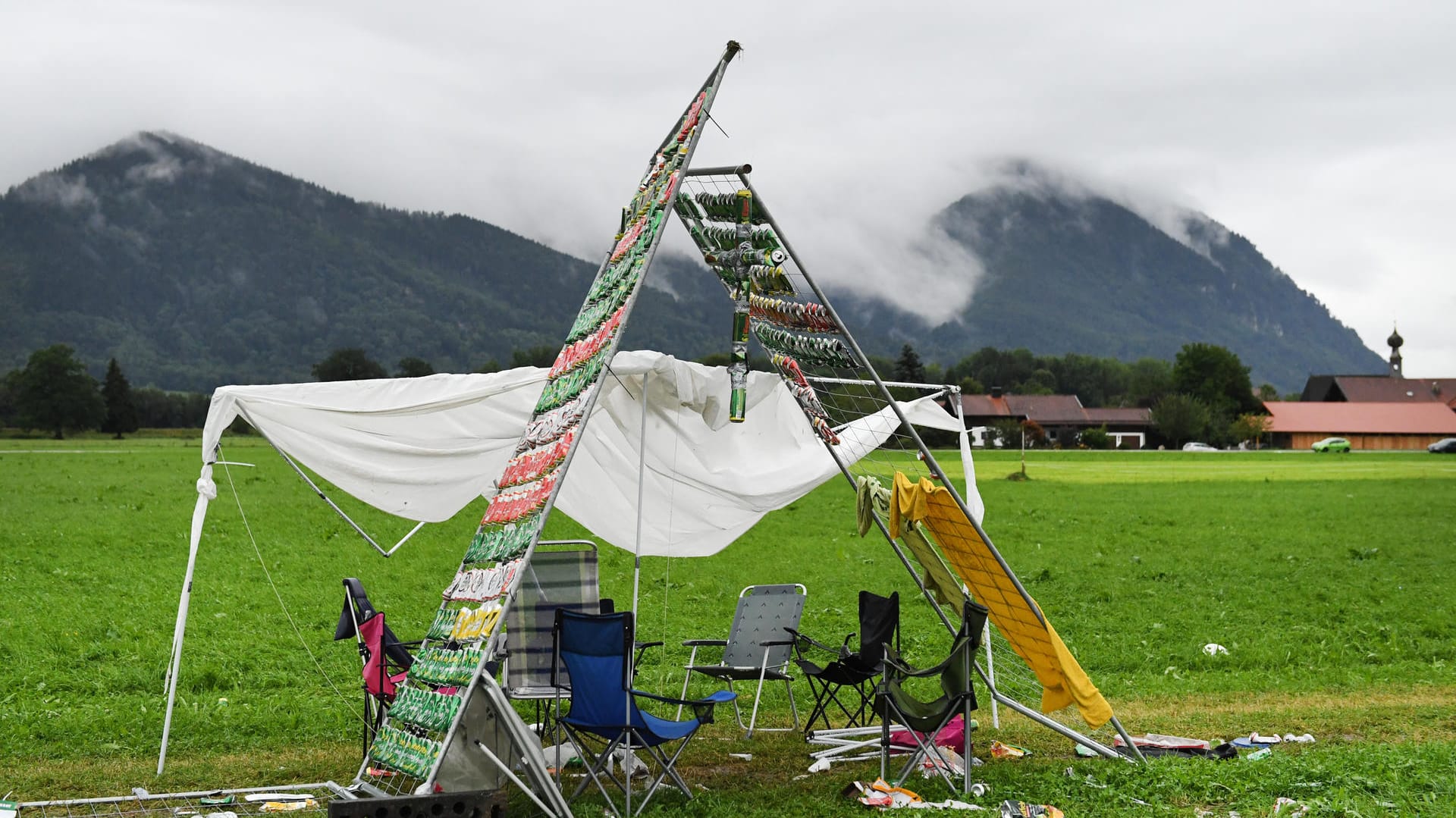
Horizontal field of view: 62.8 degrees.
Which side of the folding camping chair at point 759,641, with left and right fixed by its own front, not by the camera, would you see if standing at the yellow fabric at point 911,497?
left

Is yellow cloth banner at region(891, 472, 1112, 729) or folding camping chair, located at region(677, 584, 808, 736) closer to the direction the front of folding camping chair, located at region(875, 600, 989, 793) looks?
the folding camping chair

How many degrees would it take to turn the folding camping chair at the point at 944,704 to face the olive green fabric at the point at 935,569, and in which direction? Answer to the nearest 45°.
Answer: approximately 90° to its right

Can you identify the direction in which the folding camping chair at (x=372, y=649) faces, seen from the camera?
facing to the right of the viewer

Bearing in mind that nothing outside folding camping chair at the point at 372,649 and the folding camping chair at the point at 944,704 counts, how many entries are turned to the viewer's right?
1

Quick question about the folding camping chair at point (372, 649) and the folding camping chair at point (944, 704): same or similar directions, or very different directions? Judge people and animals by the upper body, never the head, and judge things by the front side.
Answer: very different directions

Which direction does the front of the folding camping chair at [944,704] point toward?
to the viewer's left
